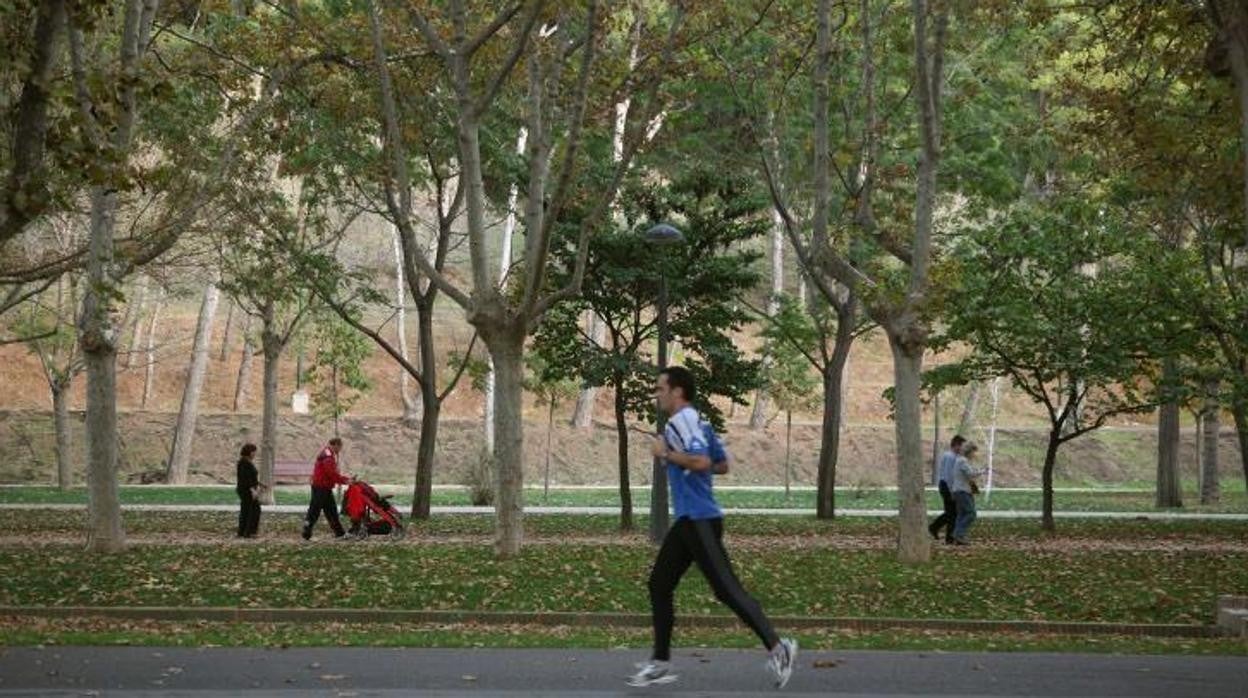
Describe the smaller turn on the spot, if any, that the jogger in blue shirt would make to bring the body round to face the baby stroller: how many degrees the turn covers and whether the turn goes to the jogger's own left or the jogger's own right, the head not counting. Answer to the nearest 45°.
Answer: approximately 90° to the jogger's own right

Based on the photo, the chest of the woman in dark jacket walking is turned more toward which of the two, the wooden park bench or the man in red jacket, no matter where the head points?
the man in red jacket

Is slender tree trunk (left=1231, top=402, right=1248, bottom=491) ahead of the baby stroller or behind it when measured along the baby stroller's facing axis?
ahead

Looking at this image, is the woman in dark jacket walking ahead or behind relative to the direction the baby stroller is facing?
behind

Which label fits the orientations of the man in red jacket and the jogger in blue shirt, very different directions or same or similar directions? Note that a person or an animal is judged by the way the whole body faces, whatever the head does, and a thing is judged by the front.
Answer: very different directions

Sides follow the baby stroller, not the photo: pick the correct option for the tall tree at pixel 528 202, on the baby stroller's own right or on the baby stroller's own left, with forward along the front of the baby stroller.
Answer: on the baby stroller's own right

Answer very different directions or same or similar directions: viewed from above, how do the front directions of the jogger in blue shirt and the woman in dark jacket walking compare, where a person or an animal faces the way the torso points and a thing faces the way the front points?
very different directions

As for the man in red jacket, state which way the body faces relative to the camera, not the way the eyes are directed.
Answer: to the viewer's right

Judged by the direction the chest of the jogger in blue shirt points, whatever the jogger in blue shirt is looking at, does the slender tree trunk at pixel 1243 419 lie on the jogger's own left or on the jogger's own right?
on the jogger's own right

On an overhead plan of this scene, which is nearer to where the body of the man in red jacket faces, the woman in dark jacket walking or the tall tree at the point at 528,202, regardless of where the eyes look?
the tall tree

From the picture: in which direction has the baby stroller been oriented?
to the viewer's right

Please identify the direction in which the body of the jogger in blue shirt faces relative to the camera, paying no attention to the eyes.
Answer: to the viewer's left

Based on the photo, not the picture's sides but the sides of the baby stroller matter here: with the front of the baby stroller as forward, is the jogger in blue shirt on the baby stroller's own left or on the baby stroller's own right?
on the baby stroller's own right

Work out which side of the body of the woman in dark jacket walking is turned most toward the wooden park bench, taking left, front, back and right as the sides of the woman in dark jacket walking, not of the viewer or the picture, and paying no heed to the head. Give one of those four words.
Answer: left

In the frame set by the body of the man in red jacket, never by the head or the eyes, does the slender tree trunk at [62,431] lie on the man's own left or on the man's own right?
on the man's own left
